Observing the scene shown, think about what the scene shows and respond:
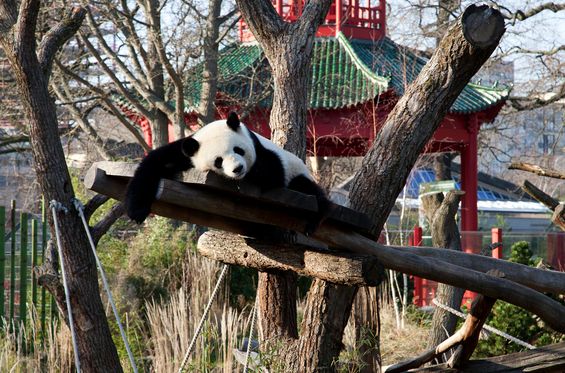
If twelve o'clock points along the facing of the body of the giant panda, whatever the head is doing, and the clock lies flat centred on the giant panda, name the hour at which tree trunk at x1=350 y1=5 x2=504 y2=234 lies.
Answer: The tree trunk is roughly at 7 o'clock from the giant panda.

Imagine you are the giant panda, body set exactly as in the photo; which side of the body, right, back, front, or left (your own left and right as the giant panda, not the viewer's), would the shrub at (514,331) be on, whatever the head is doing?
back

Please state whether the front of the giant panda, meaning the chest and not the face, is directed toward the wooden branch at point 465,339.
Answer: no

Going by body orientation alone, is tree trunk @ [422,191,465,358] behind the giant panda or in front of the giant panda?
behind

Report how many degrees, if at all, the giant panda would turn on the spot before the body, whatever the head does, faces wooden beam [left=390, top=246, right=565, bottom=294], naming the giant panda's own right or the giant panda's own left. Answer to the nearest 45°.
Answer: approximately 180°

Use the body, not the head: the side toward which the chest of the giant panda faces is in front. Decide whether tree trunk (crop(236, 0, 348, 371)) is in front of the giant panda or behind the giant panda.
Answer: behind

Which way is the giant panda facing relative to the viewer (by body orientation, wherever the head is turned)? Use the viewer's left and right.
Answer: facing the viewer and to the left of the viewer
